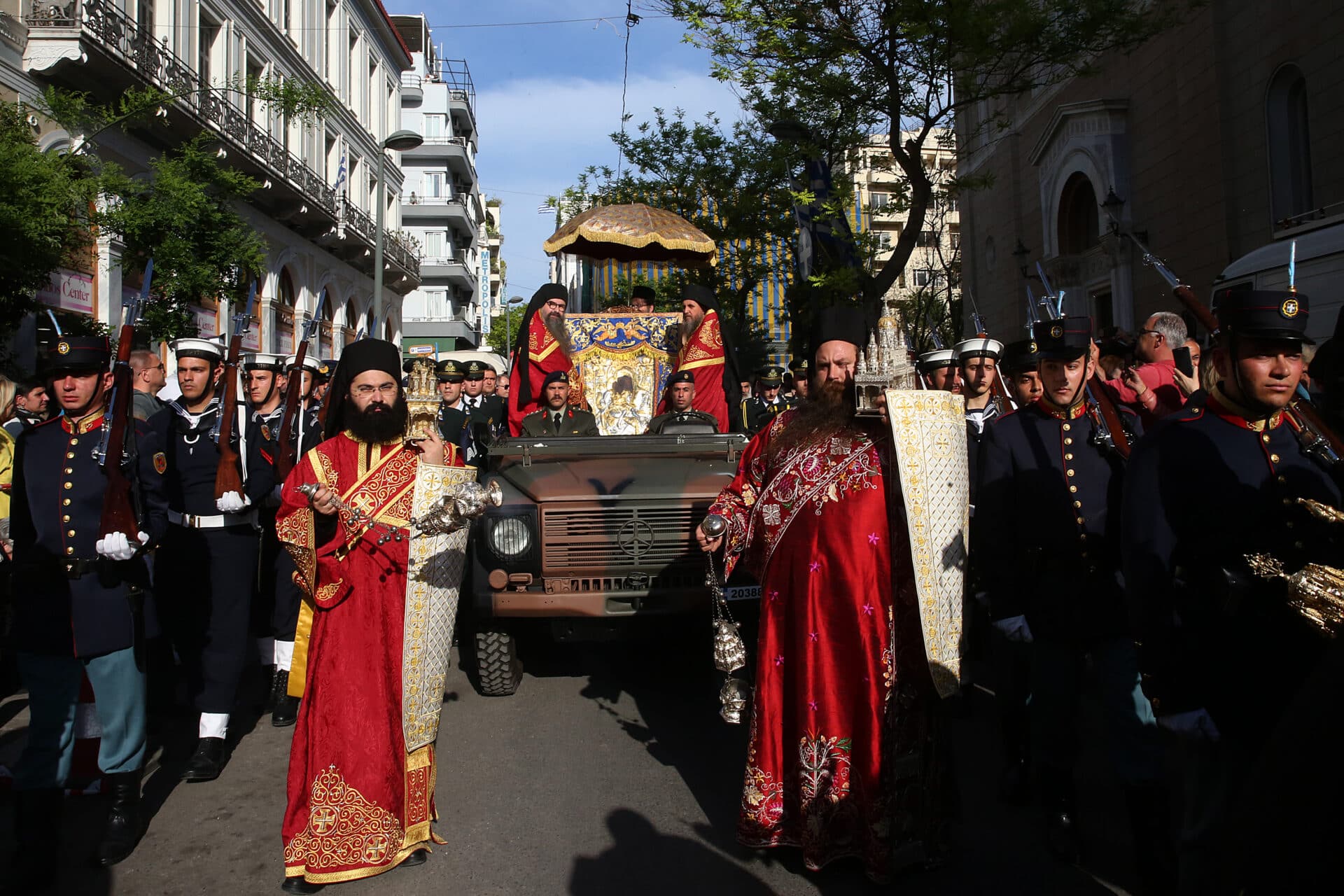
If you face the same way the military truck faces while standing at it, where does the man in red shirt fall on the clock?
The man in red shirt is roughly at 9 o'clock from the military truck.

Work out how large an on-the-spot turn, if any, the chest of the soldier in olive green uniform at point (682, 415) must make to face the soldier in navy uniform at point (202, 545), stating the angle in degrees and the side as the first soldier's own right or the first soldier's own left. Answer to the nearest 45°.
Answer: approximately 45° to the first soldier's own right

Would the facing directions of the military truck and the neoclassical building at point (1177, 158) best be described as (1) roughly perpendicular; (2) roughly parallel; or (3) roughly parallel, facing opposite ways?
roughly perpendicular

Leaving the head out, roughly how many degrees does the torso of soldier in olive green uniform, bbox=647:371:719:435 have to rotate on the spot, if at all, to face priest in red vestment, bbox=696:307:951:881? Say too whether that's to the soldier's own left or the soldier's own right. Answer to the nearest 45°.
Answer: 0° — they already face them

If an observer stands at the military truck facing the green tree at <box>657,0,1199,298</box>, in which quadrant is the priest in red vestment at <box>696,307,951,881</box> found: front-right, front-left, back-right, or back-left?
back-right

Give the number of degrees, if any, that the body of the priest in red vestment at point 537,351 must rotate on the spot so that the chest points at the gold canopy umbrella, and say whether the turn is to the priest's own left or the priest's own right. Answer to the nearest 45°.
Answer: approximately 90° to the priest's own left

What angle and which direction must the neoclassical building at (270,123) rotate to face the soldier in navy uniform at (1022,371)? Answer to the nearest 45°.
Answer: approximately 45° to its right
